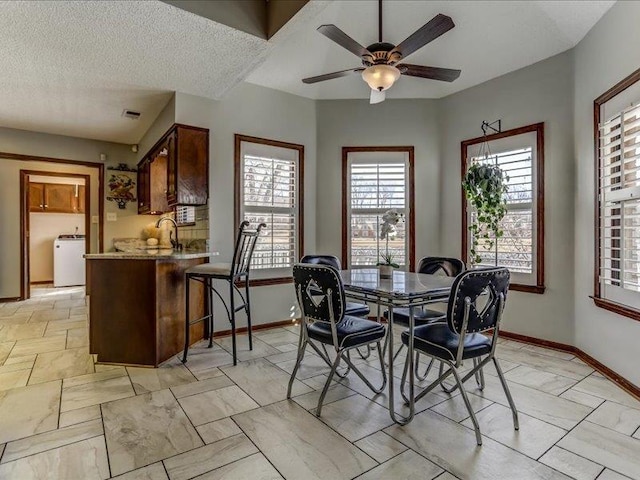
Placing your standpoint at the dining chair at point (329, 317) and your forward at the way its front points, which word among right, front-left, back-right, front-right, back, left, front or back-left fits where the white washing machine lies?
left

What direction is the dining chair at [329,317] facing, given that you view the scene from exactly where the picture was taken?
facing away from the viewer and to the right of the viewer

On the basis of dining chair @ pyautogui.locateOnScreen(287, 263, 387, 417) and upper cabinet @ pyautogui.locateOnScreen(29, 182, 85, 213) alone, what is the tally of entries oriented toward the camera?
1

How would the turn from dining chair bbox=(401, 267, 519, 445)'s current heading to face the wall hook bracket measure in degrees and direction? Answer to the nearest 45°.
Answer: approximately 45° to its right

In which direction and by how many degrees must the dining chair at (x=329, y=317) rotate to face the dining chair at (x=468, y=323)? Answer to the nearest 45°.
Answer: approximately 45° to its right

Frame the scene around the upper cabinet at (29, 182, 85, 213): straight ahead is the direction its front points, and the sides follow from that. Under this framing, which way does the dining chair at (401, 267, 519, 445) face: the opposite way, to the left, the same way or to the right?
the opposite way

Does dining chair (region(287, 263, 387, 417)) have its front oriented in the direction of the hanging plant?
yes

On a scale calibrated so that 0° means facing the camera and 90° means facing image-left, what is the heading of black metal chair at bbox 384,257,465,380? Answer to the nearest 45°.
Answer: approximately 45°

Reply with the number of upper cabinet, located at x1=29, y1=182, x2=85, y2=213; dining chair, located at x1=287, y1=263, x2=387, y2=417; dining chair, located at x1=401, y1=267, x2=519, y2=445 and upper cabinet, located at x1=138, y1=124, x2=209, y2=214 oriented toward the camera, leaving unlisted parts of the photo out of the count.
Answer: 1

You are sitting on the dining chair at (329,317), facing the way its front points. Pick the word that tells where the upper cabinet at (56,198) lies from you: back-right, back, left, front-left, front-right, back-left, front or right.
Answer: left

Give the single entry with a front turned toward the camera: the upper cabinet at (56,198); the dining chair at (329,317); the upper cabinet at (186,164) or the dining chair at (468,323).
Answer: the upper cabinet at (56,198)

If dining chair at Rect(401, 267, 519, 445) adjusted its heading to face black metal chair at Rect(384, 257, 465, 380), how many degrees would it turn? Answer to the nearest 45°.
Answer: approximately 45° to its right

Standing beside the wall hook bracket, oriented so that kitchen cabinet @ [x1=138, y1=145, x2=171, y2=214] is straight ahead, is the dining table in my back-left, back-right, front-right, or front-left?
front-left
